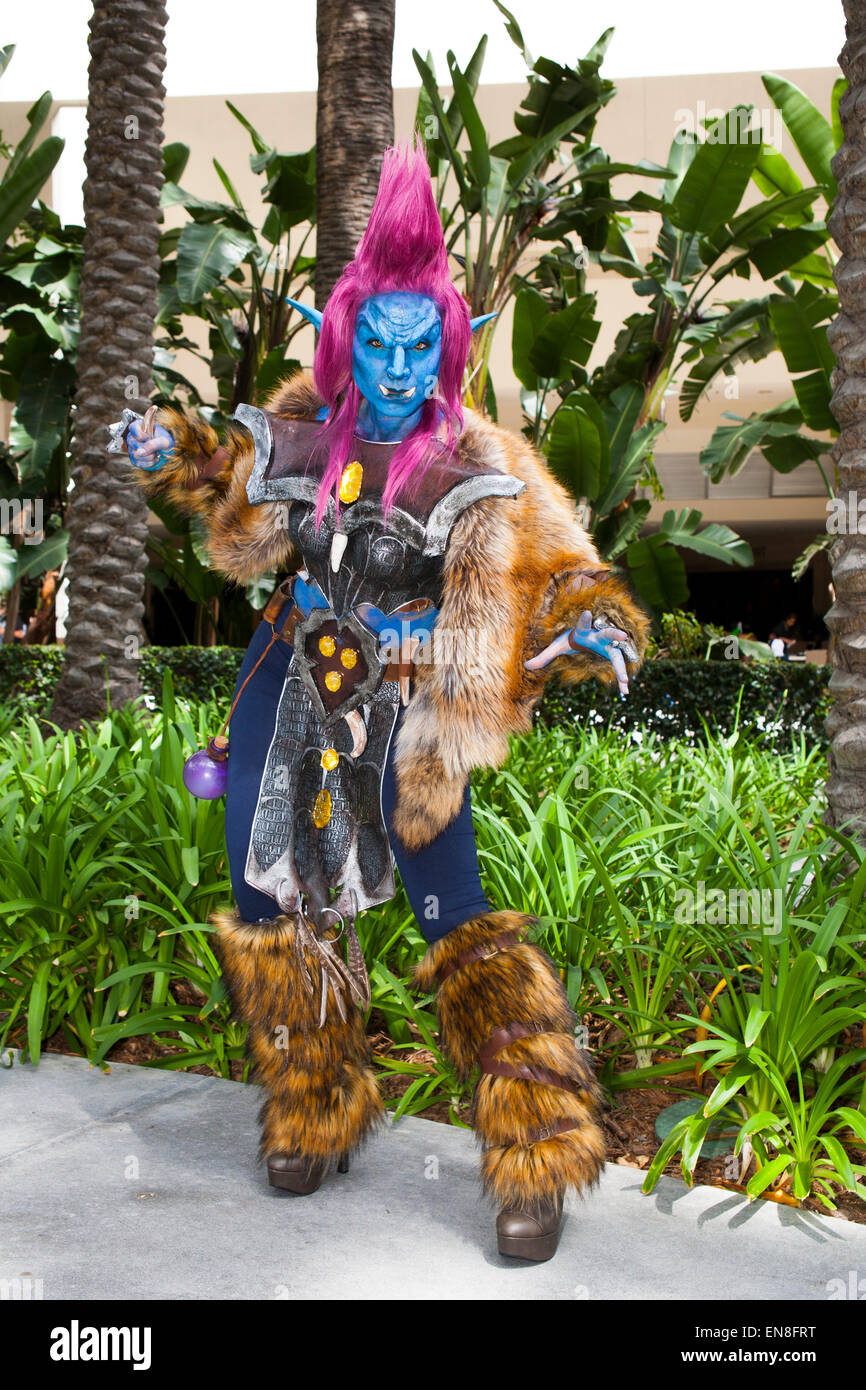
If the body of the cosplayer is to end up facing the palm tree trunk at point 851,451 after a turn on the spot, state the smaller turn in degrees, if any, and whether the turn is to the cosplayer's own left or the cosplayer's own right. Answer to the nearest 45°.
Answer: approximately 135° to the cosplayer's own left

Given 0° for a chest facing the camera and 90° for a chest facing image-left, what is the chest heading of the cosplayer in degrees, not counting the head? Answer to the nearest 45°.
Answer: approximately 0°

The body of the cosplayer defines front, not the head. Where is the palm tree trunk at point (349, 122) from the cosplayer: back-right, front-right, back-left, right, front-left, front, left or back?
back

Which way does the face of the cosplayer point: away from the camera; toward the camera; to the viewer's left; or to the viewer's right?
toward the camera

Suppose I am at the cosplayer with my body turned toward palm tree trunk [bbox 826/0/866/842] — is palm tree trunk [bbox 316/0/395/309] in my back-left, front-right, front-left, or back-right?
front-left

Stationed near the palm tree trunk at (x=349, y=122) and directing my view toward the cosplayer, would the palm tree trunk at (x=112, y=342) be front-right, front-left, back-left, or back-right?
front-right

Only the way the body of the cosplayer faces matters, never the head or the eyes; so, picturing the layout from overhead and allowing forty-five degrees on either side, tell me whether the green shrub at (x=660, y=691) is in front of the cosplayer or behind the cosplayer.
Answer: behind

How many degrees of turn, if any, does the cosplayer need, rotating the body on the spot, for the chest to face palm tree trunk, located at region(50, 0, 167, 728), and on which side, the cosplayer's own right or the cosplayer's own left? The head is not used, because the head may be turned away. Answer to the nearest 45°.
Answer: approximately 180°
